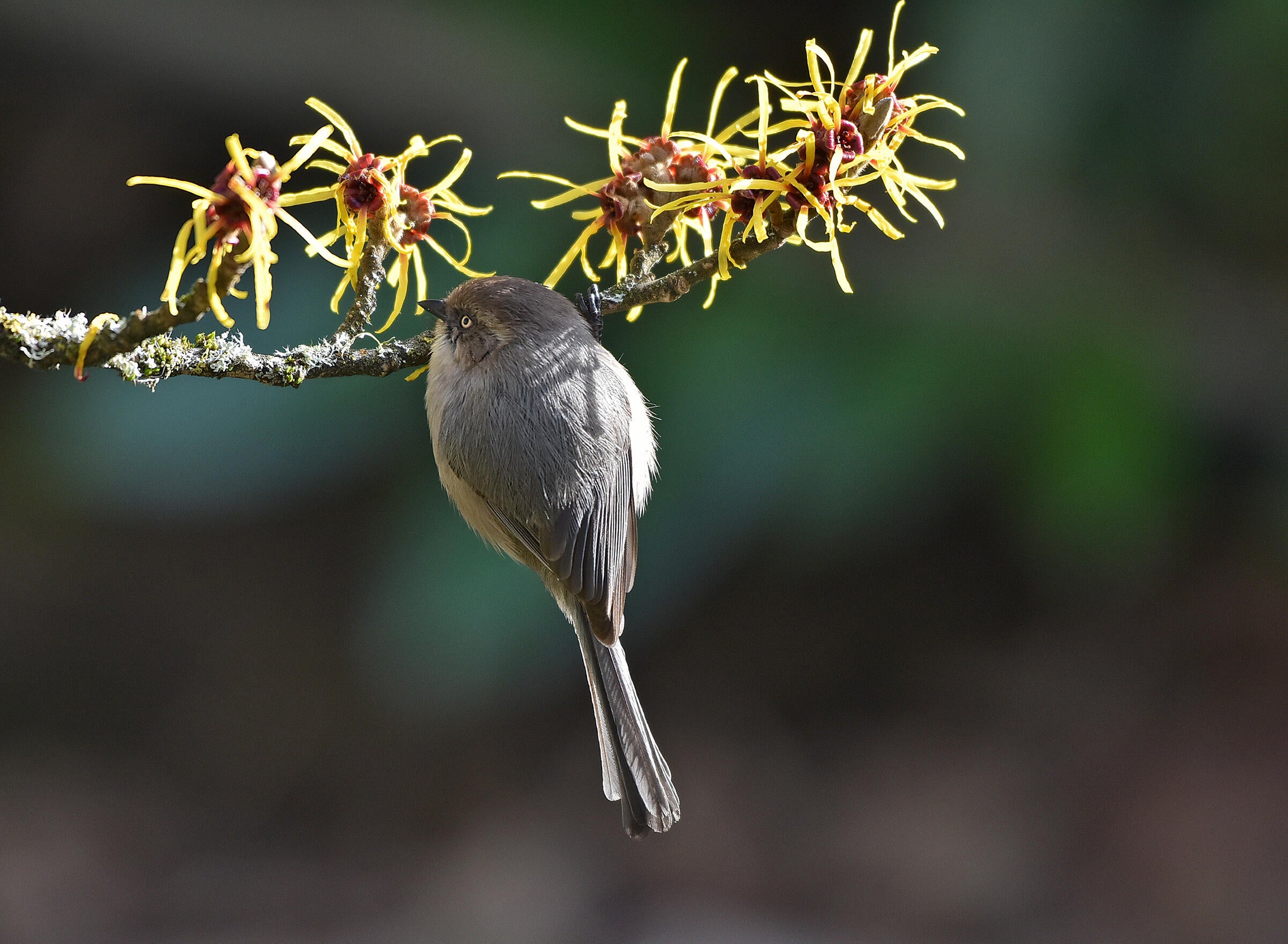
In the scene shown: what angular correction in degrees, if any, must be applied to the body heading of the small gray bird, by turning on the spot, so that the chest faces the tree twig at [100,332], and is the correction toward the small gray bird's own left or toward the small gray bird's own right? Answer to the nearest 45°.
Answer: approximately 90° to the small gray bird's own left

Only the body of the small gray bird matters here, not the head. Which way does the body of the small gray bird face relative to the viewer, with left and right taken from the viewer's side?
facing away from the viewer and to the left of the viewer

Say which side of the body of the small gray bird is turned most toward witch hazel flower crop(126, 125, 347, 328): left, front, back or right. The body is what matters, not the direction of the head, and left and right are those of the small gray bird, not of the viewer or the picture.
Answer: left
